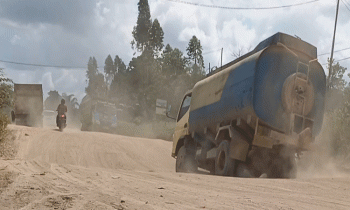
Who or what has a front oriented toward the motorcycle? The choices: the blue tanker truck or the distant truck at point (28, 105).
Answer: the blue tanker truck

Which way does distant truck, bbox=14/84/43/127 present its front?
away from the camera

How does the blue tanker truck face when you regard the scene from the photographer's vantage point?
facing away from the viewer and to the left of the viewer

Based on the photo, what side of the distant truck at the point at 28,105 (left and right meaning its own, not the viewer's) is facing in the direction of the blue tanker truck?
back

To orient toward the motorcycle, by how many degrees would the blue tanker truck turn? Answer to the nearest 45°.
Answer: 0° — it already faces it

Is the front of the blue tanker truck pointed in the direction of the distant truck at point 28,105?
yes
